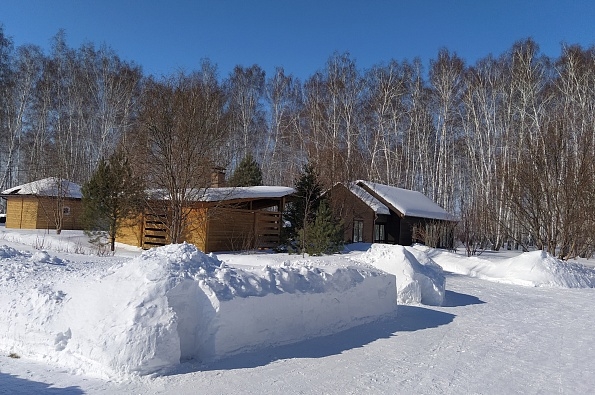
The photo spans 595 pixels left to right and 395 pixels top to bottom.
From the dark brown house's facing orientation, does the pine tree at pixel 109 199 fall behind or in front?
in front

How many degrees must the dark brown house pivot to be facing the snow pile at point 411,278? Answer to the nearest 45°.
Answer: approximately 45° to its left

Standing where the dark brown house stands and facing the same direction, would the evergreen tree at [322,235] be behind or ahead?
ahead

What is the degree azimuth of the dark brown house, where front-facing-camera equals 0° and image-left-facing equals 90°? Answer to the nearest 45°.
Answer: approximately 45°

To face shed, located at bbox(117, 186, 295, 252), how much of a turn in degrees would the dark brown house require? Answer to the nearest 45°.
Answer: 0° — it already faces it

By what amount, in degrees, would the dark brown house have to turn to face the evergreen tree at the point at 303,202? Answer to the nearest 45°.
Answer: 0° — it already faces it

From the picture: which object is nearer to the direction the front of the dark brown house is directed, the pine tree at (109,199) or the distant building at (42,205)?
the pine tree

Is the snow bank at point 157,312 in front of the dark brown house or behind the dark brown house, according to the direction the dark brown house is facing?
in front
